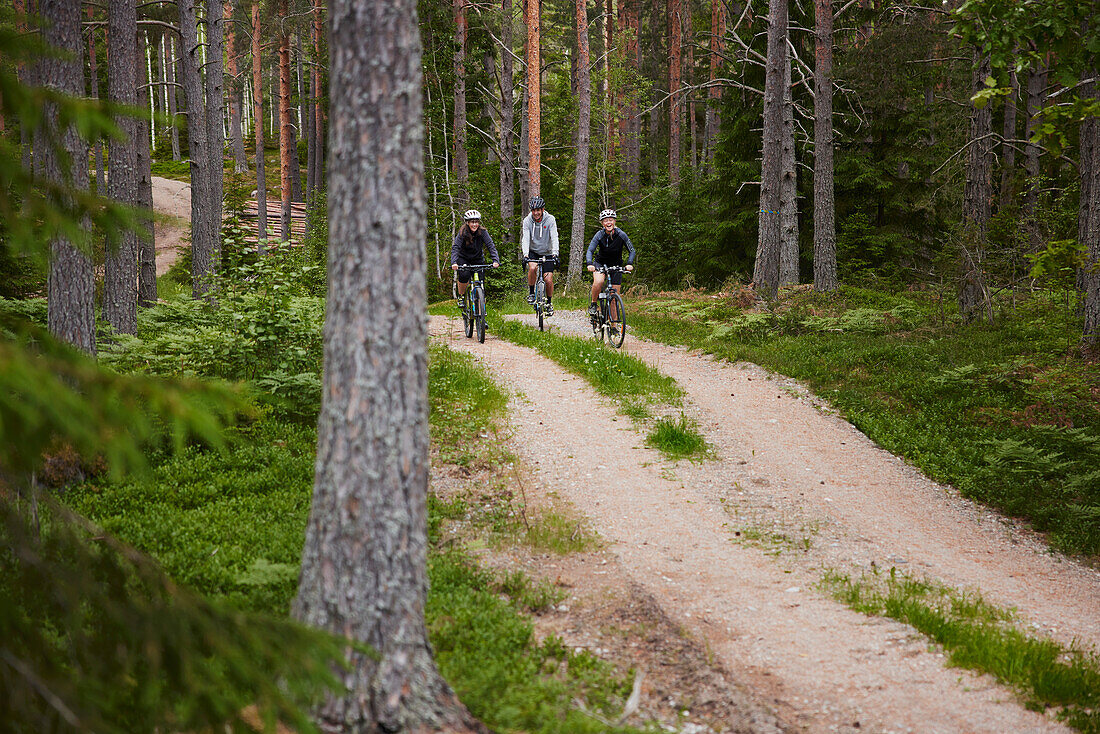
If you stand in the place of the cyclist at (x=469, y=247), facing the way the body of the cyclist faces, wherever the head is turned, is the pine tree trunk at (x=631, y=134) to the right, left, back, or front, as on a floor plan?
back

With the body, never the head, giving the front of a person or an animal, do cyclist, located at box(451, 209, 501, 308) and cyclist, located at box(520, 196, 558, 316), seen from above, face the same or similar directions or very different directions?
same or similar directions

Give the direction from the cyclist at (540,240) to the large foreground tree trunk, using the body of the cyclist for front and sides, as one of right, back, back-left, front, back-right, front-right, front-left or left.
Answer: front

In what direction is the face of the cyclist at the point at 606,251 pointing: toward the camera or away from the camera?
toward the camera

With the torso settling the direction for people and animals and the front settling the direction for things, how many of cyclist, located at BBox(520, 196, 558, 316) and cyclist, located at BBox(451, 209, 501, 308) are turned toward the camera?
2

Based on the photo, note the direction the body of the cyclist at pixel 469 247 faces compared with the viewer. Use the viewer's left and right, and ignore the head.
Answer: facing the viewer

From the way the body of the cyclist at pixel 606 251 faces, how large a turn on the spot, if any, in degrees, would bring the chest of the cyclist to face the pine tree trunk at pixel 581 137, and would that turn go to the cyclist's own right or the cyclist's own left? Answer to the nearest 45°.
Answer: approximately 180°

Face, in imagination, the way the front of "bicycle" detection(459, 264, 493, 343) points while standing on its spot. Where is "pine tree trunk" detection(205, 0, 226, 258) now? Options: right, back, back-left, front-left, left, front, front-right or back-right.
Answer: back-right

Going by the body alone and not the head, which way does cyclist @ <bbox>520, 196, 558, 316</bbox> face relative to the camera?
toward the camera
